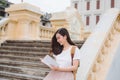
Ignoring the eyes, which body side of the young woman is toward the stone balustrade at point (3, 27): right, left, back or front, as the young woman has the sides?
right

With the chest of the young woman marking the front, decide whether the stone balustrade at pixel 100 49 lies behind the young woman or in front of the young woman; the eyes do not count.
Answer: behind

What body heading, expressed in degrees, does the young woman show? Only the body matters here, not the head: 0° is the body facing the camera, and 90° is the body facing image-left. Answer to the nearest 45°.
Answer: approximately 45°
